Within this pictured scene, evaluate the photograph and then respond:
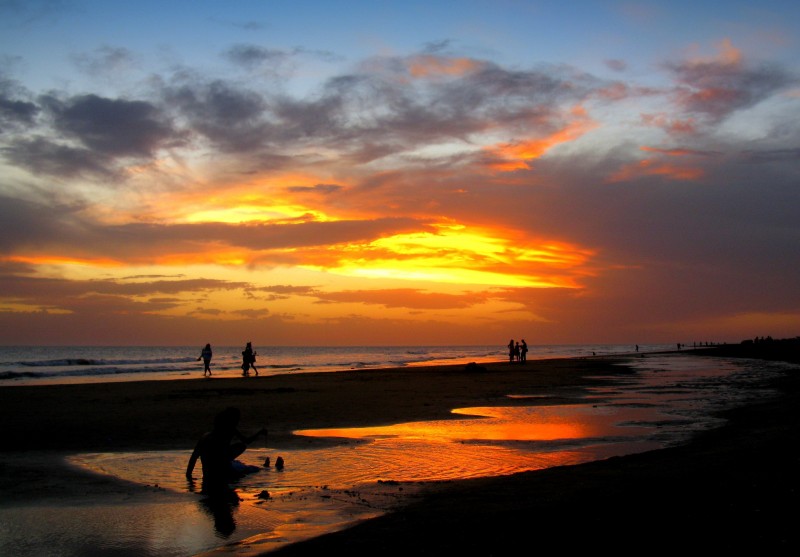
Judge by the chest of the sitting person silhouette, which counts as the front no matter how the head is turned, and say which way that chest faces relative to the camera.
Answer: to the viewer's right
